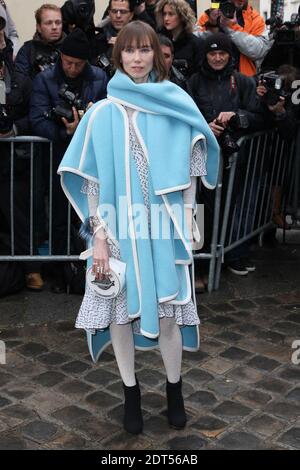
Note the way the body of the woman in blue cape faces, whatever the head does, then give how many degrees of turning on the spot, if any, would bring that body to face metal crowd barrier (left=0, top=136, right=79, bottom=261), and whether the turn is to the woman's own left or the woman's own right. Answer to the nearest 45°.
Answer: approximately 180°

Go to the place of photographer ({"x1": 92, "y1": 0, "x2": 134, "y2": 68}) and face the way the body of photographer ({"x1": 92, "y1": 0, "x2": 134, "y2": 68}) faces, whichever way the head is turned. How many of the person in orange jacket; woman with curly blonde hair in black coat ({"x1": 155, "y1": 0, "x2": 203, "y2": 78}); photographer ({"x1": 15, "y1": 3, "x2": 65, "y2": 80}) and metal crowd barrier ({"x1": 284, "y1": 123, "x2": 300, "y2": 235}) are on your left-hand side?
3

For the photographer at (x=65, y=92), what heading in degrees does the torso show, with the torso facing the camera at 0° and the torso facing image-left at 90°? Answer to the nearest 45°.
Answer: approximately 0°

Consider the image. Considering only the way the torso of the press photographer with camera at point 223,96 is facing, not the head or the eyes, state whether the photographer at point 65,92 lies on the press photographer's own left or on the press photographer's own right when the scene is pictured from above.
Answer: on the press photographer's own right

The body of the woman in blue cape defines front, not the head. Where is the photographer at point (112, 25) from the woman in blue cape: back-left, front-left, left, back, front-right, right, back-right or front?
back

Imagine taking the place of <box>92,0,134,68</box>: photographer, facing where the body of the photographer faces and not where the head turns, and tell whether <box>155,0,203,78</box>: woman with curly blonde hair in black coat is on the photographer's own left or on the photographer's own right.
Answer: on the photographer's own left

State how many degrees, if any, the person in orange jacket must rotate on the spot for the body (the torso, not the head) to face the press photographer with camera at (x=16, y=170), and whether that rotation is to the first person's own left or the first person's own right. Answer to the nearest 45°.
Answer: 0° — they already face them

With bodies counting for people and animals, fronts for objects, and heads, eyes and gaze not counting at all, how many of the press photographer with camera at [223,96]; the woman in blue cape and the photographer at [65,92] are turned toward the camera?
3

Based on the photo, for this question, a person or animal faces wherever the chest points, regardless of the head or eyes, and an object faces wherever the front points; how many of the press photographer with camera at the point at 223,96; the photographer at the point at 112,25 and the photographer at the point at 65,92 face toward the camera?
3

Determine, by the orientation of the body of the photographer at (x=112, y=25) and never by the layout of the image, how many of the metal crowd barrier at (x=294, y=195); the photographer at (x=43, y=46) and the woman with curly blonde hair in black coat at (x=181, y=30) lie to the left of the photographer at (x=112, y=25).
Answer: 2
